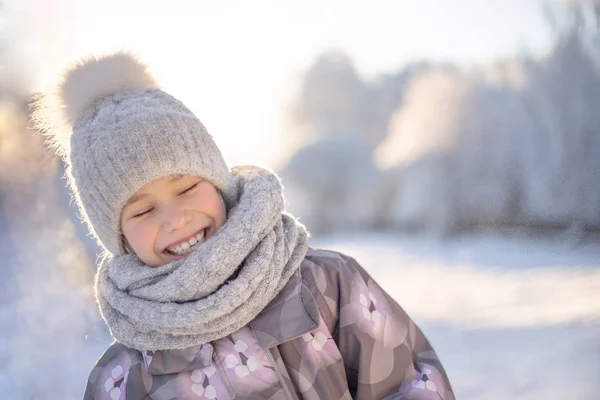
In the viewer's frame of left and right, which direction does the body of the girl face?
facing the viewer

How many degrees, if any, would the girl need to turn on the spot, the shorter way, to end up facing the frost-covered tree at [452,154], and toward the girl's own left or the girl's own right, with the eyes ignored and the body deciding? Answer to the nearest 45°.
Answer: approximately 135° to the girl's own left

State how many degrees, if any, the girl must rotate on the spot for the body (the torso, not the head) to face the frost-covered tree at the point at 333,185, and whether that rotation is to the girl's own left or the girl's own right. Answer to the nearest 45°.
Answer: approximately 180°

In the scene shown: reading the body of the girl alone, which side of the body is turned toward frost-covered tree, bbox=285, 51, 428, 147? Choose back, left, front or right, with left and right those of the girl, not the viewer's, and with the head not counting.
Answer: back

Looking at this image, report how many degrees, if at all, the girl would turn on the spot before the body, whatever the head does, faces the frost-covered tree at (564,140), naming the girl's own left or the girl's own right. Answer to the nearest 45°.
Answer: approximately 135° to the girl's own left
